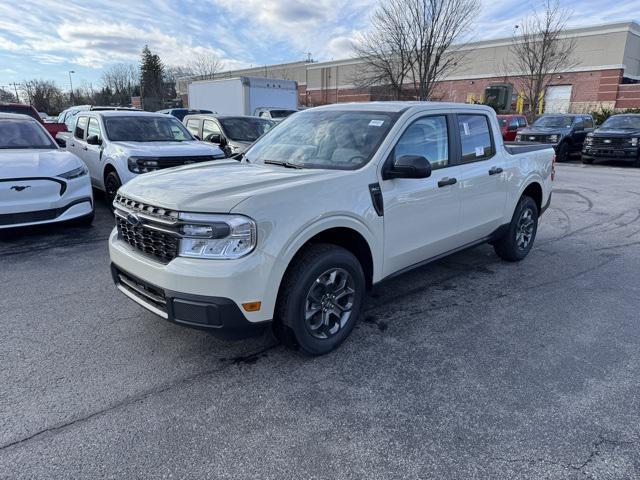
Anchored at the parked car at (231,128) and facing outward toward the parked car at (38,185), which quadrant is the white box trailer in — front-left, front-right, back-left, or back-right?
back-right

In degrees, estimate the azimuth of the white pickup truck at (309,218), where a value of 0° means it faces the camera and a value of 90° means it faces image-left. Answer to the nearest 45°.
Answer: approximately 45°

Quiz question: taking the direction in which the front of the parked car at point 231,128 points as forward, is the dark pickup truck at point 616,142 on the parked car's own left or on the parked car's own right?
on the parked car's own left

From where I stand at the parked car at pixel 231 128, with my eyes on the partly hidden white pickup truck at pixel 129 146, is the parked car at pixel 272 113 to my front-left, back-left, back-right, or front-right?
back-right

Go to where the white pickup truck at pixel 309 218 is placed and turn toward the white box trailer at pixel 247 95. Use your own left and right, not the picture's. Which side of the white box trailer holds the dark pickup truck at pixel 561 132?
right

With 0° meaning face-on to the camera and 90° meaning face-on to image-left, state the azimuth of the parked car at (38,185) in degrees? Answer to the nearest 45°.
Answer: approximately 315°

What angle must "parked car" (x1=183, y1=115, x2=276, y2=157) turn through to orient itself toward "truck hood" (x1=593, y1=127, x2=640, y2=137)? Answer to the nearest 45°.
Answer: approximately 45° to its left

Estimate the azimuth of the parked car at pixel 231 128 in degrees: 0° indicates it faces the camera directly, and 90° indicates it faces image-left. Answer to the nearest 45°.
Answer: approximately 315°
